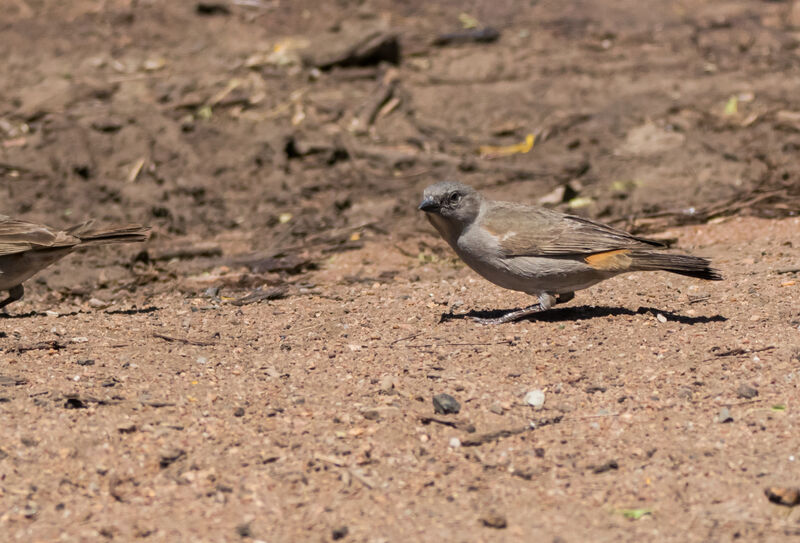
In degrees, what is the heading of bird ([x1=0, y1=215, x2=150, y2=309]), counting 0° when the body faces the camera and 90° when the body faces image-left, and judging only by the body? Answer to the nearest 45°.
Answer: approximately 90°

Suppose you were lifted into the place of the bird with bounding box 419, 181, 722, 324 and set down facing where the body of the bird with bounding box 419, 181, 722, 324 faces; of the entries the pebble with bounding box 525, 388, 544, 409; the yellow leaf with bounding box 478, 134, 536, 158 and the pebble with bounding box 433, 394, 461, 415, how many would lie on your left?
2

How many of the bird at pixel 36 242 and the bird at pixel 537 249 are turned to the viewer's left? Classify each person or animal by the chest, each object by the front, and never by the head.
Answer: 2

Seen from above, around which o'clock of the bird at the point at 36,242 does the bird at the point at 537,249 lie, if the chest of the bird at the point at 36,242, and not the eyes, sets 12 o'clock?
the bird at the point at 537,249 is roughly at 7 o'clock from the bird at the point at 36,242.

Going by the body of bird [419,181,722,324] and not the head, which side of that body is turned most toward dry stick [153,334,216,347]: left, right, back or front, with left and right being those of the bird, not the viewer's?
front

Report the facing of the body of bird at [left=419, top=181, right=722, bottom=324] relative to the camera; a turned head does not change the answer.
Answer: to the viewer's left

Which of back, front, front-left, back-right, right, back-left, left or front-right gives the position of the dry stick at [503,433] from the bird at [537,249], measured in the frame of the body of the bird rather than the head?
left

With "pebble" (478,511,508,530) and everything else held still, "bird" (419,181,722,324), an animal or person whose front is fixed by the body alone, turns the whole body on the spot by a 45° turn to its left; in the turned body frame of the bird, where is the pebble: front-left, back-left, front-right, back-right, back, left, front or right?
front-left

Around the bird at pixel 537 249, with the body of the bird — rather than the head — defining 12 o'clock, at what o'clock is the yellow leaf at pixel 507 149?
The yellow leaf is roughly at 3 o'clock from the bird.

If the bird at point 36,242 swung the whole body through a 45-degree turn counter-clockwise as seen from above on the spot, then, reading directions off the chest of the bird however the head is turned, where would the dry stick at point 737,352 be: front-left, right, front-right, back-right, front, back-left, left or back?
left

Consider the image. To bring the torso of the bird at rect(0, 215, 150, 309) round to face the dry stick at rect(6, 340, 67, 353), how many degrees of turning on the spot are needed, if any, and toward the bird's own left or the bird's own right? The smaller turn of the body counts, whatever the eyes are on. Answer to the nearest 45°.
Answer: approximately 90° to the bird's own left

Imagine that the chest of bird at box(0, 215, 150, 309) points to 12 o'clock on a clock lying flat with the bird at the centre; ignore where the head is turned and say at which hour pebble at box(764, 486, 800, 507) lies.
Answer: The pebble is roughly at 8 o'clock from the bird.

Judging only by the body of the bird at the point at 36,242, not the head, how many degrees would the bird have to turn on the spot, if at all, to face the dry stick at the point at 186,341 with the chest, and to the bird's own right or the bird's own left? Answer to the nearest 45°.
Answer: approximately 135° to the bird's own left
